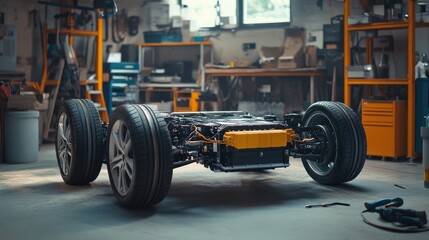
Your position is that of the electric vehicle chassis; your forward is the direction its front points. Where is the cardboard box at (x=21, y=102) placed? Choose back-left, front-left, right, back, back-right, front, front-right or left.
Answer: back
